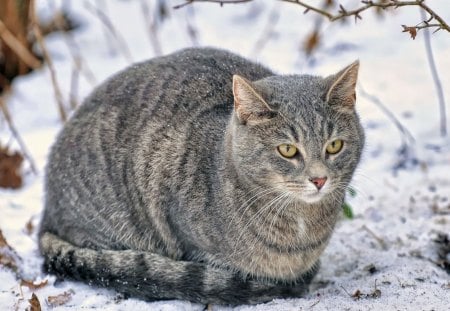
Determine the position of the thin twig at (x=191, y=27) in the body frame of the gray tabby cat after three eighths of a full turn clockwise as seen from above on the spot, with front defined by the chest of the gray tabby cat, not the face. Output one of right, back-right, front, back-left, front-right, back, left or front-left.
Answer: right

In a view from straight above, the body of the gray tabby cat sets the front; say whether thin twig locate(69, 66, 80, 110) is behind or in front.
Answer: behind

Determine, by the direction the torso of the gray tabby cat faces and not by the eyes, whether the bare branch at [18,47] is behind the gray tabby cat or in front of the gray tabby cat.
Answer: behind

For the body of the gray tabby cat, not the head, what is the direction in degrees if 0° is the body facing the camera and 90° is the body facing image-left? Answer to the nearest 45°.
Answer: approximately 315°

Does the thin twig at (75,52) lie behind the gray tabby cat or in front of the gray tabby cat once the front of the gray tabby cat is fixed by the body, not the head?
behind
